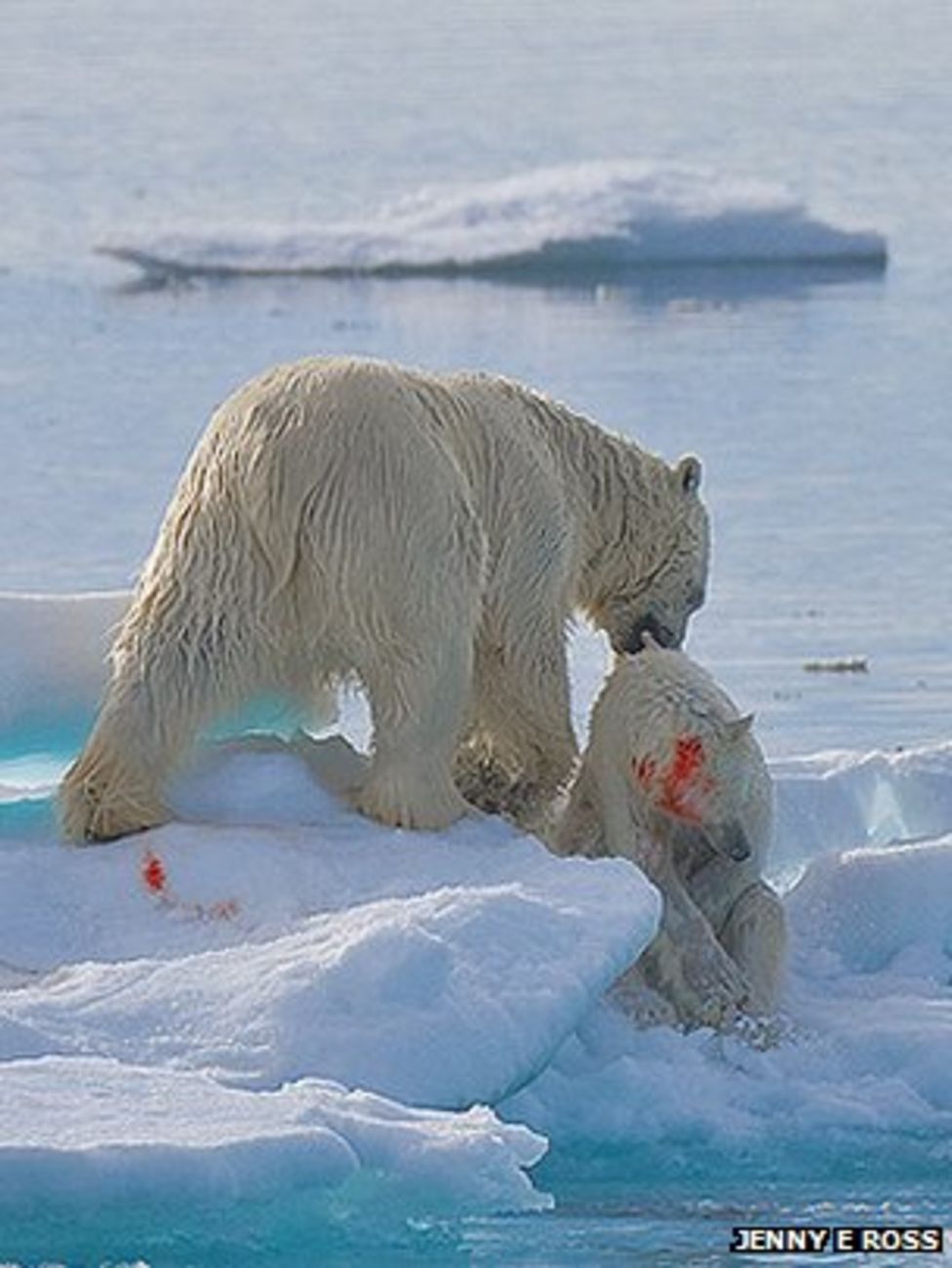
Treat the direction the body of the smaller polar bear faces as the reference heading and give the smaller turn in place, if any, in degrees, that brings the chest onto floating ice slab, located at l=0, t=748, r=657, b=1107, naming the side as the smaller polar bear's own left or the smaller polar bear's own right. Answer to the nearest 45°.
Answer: approximately 90° to the smaller polar bear's own right

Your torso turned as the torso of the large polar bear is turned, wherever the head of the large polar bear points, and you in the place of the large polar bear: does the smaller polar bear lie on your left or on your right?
on your right

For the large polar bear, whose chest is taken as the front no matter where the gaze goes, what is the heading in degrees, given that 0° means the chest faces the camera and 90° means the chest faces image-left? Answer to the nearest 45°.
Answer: approximately 225°

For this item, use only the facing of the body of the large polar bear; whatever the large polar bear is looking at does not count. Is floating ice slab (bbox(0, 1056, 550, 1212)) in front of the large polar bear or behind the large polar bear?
behind

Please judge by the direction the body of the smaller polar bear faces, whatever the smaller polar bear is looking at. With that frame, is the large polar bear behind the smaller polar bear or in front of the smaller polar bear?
behind

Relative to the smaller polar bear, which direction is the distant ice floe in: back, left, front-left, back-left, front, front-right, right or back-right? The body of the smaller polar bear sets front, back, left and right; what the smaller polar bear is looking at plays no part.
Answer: back-left
